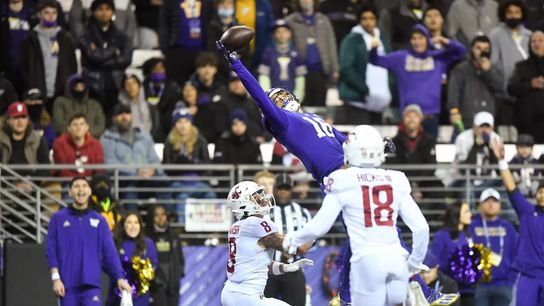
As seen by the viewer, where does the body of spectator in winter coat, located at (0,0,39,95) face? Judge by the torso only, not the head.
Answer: toward the camera

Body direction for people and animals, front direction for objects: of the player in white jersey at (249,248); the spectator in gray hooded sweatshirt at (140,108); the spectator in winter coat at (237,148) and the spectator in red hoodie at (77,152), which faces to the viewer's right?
the player in white jersey

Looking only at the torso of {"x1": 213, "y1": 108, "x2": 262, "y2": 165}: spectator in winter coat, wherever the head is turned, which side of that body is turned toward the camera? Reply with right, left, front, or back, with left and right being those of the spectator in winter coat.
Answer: front

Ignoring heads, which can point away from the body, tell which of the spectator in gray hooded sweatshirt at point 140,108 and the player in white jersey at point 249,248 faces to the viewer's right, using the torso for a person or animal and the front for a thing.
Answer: the player in white jersey

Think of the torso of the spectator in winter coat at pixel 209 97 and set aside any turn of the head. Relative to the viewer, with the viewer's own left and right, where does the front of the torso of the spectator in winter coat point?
facing the viewer

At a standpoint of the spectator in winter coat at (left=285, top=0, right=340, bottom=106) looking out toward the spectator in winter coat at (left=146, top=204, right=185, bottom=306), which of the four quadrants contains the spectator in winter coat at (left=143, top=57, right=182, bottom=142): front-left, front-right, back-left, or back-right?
front-right

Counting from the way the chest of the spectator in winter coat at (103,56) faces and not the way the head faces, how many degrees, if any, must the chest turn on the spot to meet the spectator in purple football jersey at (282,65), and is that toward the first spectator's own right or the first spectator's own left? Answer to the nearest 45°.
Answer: approximately 90° to the first spectator's own left
